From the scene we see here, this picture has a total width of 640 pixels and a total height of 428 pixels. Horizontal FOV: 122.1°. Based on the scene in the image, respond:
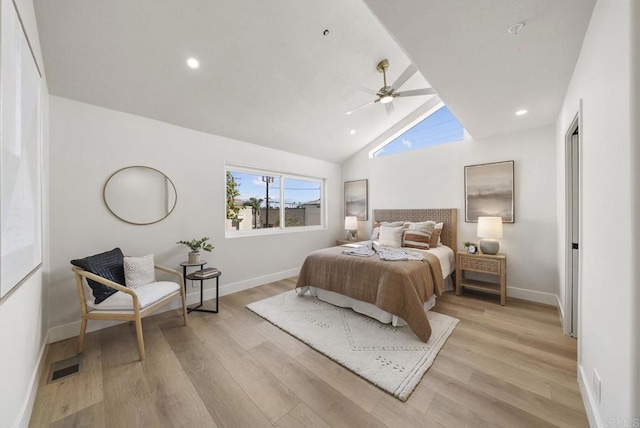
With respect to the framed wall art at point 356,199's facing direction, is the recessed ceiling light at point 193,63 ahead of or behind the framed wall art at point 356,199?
ahead

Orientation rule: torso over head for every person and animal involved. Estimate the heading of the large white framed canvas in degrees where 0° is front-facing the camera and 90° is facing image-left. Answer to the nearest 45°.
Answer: approximately 270°

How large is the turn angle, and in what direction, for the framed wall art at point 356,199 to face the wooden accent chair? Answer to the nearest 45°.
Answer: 0° — it already faces it

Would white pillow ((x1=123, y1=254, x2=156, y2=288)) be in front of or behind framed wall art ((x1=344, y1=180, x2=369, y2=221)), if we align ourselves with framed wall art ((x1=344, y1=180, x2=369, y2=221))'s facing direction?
in front

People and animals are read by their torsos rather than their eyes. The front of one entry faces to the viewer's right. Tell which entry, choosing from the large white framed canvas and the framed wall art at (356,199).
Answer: the large white framed canvas

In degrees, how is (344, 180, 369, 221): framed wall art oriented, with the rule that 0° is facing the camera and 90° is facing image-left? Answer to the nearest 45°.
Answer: approximately 45°

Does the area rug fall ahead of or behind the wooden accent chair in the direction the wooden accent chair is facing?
ahead
